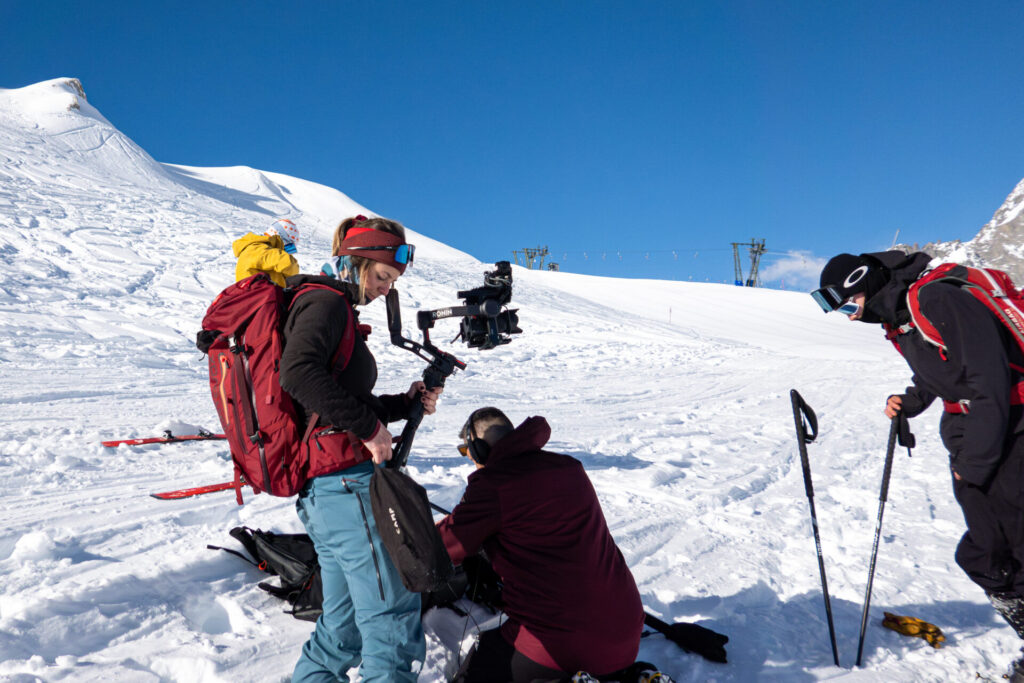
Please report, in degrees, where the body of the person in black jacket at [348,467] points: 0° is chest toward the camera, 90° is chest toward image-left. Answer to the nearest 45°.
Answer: approximately 270°

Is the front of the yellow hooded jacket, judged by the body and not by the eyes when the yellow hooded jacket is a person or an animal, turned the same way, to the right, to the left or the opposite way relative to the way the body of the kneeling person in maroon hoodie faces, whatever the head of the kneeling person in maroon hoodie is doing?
to the right

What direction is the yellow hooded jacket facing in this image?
to the viewer's right

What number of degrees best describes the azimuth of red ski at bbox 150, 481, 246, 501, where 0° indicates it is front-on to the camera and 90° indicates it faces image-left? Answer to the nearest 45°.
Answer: approximately 90°

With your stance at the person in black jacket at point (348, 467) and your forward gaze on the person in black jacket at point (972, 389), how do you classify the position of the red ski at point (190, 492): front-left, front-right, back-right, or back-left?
back-left

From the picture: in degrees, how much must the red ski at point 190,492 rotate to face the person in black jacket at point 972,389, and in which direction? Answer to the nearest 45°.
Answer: approximately 135° to its left

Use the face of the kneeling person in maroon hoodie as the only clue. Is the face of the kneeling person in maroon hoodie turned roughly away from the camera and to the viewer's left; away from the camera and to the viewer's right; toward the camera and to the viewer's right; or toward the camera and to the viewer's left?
away from the camera and to the viewer's left

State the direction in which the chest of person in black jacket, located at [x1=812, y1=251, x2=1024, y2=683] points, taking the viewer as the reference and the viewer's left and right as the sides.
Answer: facing to the left of the viewer

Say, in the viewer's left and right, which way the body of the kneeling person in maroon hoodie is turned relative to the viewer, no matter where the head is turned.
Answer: facing away from the viewer and to the left of the viewer

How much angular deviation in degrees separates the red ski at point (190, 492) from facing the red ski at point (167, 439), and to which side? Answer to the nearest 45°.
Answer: approximately 90° to its right

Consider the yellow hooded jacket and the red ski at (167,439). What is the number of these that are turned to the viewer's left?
1

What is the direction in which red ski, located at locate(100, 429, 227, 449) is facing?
to the viewer's left
